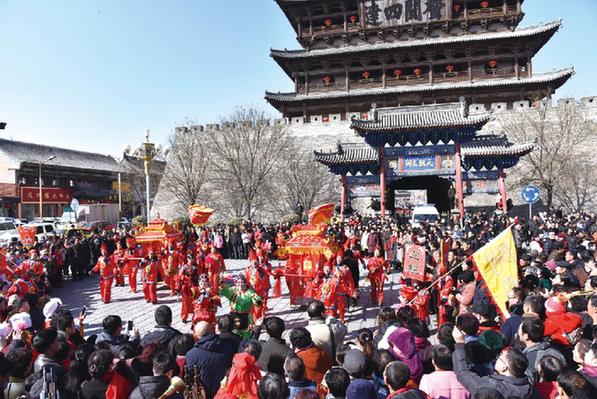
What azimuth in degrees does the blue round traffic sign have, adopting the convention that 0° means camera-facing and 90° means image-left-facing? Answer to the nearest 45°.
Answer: approximately 0°

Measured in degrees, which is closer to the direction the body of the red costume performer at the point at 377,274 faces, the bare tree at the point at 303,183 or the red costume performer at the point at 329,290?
the red costume performer

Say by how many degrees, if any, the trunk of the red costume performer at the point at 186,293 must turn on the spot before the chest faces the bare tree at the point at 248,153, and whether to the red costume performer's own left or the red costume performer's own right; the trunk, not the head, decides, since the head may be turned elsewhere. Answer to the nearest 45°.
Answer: approximately 135° to the red costume performer's own left

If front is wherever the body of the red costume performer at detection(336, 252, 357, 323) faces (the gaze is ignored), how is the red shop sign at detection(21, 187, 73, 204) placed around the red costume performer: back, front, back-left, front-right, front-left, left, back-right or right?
right

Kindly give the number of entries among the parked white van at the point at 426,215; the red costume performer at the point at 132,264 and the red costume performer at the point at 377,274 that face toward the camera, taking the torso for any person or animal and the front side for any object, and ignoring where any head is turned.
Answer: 3

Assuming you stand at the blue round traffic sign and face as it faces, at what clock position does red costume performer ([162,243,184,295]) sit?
The red costume performer is roughly at 2 o'clock from the blue round traffic sign.

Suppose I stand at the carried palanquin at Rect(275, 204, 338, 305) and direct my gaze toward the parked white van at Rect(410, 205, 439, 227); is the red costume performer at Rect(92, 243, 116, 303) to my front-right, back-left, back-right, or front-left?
back-left

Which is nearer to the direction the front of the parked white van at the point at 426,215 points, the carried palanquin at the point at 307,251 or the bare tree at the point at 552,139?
the carried palanquin

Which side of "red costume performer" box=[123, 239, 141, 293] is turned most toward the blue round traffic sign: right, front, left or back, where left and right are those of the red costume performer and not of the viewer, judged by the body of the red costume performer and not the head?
left

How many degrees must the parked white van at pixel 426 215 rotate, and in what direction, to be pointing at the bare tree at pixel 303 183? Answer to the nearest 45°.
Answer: approximately 135° to its right

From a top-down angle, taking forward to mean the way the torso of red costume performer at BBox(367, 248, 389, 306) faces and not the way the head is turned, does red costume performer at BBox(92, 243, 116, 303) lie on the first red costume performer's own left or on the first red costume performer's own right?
on the first red costume performer's own right

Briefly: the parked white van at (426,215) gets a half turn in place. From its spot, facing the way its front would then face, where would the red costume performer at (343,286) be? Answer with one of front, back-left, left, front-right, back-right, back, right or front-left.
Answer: back
